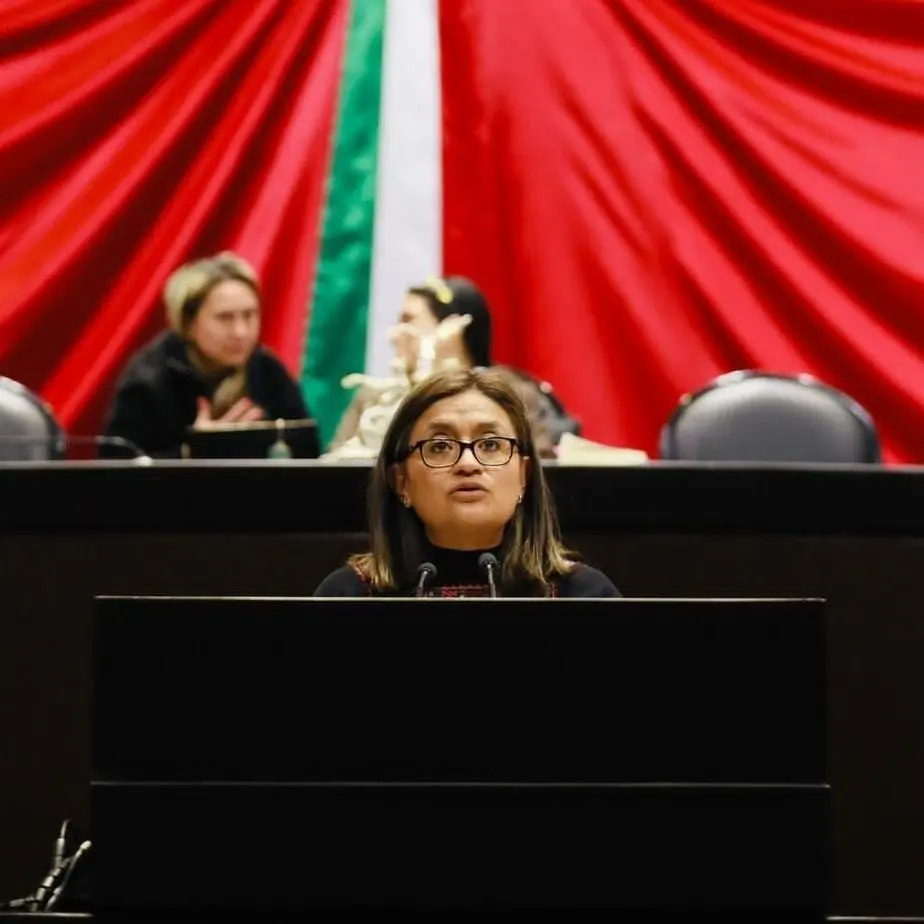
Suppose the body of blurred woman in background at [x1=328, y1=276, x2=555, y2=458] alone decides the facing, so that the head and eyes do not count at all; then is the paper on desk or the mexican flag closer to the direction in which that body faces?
the paper on desk

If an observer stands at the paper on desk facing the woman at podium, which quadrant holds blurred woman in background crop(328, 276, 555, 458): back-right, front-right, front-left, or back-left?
back-right

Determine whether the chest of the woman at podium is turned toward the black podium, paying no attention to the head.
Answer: yes

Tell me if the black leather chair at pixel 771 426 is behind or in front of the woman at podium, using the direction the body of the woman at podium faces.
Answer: behind

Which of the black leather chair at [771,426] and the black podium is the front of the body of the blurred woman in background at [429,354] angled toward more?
the black podium
